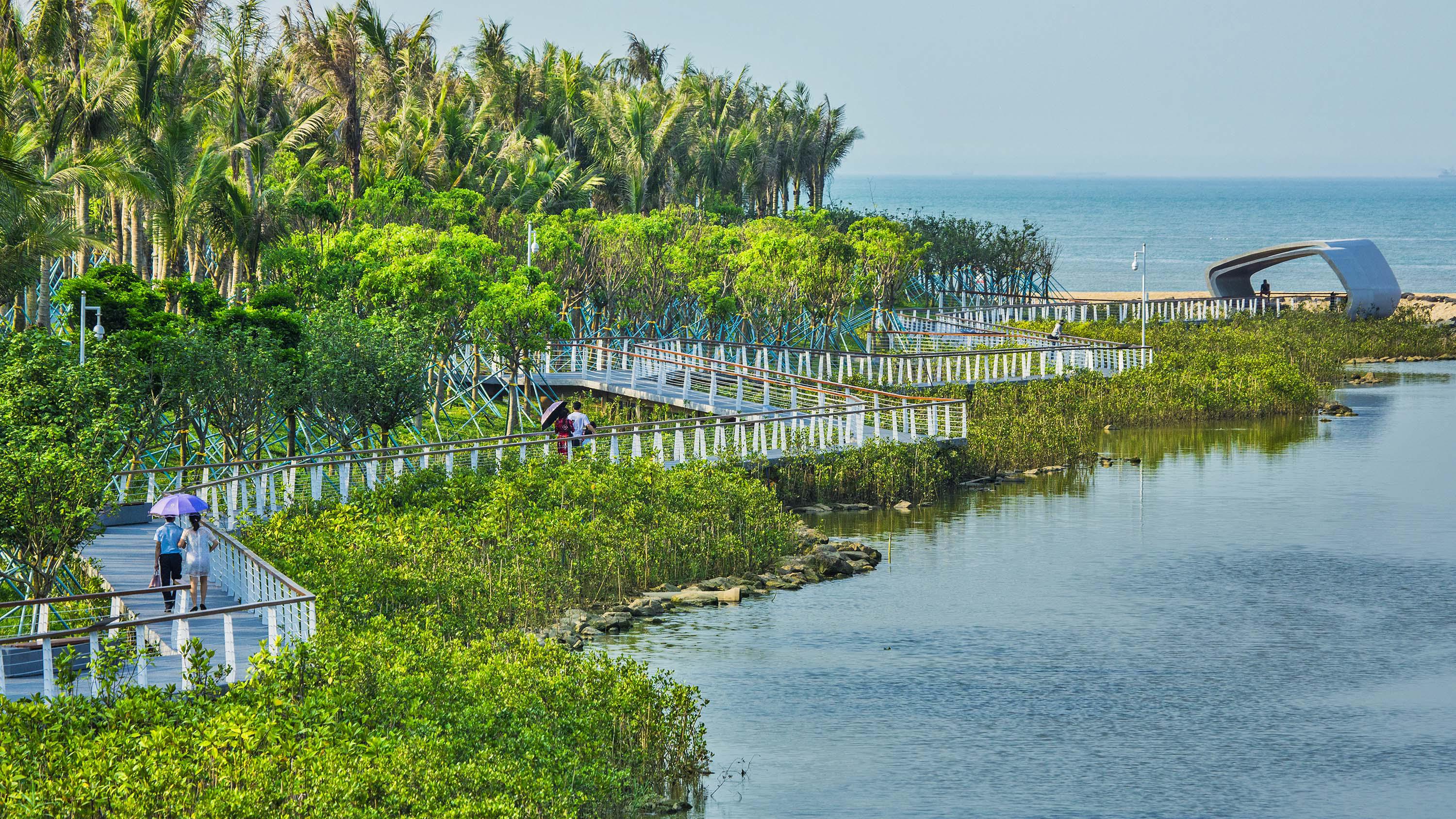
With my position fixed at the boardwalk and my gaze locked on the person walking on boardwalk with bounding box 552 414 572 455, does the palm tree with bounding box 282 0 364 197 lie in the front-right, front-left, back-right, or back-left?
front-left

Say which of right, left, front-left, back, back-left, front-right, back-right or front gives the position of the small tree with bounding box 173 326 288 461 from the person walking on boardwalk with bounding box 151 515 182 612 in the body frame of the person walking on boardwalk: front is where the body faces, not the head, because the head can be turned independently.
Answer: front

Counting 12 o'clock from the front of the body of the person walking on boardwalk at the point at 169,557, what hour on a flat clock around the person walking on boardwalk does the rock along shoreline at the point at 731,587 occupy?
The rock along shoreline is roughly at 2 o'clock from the person walking on boardwalk.

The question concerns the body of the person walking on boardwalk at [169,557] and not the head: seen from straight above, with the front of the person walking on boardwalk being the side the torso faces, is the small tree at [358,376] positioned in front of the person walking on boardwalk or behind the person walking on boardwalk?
in front

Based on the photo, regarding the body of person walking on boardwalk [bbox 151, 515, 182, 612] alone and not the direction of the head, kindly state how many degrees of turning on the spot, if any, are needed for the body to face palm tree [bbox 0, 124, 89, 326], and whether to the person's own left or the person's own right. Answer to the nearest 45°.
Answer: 0° — they already face it

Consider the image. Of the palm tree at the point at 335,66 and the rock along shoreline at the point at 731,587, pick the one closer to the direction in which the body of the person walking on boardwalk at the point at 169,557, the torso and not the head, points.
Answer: the palm tree

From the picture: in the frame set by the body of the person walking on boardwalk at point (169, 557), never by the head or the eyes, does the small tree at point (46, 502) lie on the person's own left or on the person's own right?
on the person's own left

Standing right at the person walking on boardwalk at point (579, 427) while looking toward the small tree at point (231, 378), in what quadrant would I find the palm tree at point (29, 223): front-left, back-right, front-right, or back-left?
front-right

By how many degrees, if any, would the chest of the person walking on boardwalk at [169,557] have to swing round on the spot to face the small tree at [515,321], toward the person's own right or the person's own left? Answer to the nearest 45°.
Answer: approximately 45° to the person's own right

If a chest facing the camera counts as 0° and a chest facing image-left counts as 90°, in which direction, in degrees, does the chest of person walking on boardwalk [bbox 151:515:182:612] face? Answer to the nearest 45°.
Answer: approximately 180°

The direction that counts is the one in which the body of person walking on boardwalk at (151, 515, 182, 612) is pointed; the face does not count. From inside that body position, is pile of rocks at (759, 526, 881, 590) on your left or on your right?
on your right

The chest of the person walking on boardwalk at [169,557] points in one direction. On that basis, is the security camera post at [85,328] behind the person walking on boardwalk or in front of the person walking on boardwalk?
in front

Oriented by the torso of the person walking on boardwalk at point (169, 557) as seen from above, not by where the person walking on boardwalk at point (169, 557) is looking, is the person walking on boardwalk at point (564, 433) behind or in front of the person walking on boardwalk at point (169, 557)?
in front

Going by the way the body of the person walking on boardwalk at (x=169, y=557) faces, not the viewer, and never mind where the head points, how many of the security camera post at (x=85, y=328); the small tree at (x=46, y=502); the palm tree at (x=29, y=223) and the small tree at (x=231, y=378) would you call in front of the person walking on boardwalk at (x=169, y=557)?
3

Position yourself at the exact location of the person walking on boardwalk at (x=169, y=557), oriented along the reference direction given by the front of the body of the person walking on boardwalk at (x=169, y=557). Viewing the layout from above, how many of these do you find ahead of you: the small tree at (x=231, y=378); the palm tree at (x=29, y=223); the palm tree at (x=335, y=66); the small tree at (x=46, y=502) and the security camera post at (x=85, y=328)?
4
